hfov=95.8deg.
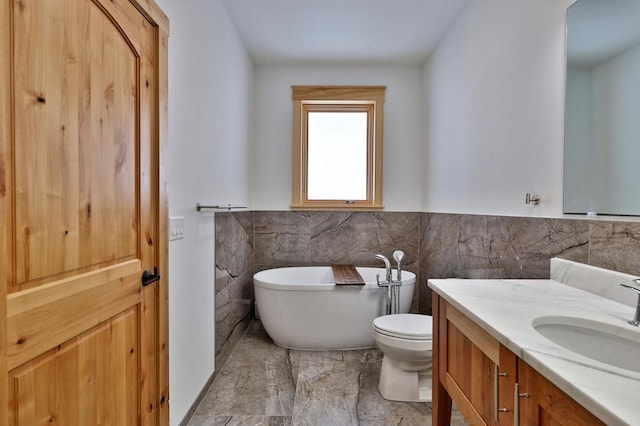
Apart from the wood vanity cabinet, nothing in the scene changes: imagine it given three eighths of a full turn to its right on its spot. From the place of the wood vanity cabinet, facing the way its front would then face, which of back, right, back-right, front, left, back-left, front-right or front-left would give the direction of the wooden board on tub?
front-left

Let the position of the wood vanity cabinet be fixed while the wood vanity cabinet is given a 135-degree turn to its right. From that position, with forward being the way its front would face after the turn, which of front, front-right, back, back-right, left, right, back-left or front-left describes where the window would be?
front-left

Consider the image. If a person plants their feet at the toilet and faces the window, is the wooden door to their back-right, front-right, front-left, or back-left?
back-left

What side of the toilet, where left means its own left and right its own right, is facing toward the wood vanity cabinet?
left
